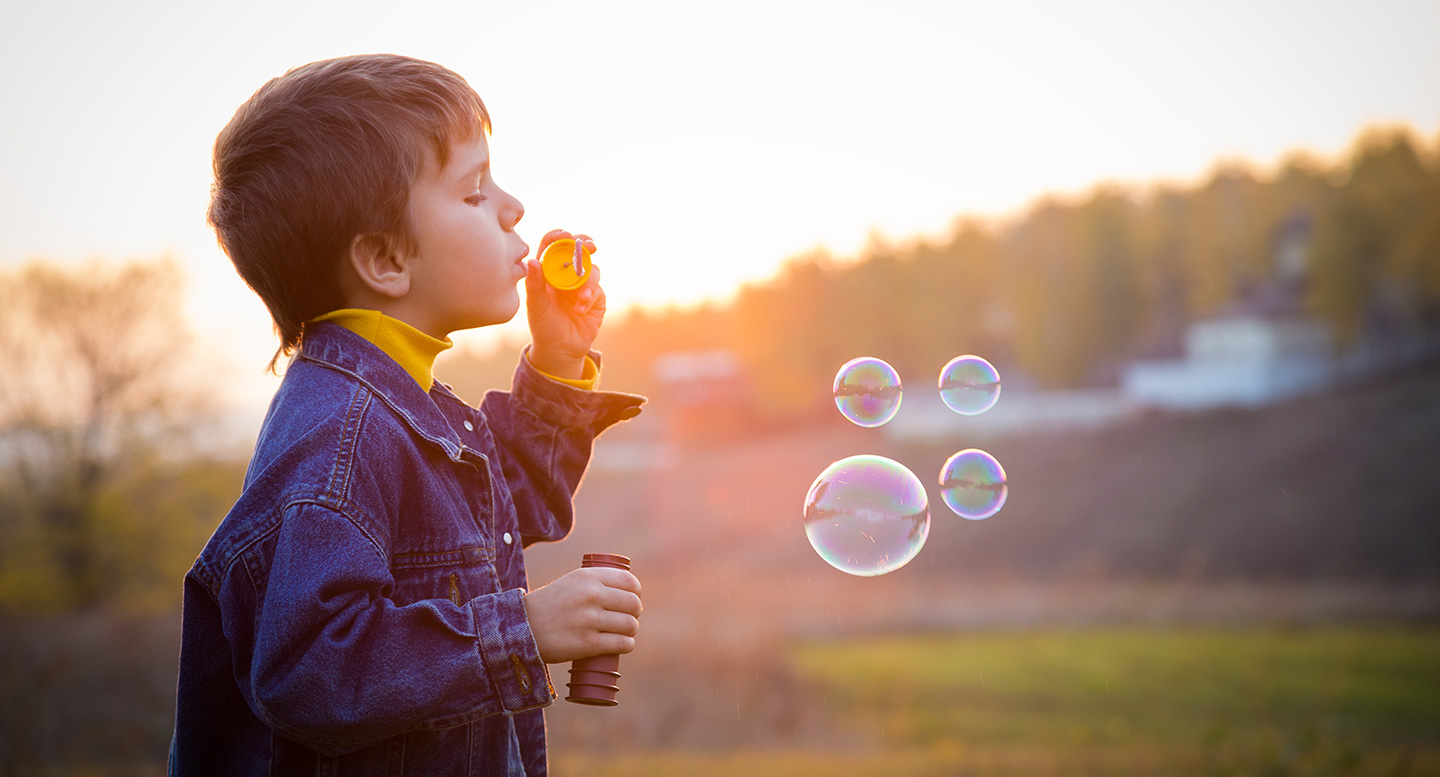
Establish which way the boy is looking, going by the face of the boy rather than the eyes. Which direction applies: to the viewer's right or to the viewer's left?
to the viewer's right

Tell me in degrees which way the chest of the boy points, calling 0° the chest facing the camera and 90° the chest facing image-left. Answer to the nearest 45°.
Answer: approximately 270°

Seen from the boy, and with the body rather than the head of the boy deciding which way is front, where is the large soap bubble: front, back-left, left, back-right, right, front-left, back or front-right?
front-left

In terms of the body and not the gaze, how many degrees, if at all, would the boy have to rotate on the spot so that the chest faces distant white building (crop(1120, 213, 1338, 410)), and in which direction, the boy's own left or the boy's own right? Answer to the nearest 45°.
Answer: approximately 45° to the boy's own left

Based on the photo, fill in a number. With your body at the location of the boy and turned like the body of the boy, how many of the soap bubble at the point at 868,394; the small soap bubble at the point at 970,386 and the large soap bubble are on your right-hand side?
0

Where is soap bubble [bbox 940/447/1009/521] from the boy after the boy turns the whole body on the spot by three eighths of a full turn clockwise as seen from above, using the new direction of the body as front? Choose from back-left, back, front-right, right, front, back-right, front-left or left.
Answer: back

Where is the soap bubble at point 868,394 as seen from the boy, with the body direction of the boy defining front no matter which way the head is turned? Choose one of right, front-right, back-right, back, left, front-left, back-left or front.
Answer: front-left
